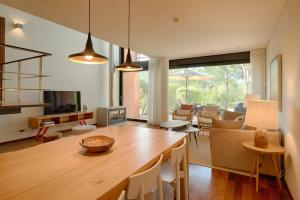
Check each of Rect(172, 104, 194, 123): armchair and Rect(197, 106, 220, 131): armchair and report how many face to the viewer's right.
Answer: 0

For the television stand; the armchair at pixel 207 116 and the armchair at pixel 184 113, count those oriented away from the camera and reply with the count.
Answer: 0

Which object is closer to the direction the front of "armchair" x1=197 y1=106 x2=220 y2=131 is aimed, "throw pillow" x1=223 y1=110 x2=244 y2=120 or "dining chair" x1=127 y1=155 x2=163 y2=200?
the dining chair

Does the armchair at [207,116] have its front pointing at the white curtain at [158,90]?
no

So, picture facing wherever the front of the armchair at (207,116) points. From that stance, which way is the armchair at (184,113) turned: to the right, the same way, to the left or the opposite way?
the same way

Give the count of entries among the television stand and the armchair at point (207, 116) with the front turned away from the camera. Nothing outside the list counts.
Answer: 0

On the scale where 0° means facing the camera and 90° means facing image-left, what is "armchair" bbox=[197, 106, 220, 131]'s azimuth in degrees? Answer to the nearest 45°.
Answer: approximately 45°

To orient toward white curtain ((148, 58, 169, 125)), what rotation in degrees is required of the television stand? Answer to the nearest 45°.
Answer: approximately 45° to its left

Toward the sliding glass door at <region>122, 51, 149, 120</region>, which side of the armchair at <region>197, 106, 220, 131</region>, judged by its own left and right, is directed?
right

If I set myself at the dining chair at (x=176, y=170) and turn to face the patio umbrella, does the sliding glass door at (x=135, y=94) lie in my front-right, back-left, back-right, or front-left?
front-left

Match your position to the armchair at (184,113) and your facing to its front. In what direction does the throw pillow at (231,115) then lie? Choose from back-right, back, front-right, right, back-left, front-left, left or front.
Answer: left

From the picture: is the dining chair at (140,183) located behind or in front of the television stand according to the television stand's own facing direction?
in front

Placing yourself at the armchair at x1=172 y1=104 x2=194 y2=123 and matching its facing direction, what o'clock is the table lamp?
The table lamp is roughly at 10 o'clock from the armchair.

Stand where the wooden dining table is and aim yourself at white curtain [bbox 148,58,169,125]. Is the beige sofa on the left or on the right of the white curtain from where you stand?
right

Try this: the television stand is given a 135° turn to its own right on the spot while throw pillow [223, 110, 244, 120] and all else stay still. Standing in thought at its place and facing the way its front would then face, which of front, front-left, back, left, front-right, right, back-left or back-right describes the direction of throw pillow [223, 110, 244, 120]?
back-left

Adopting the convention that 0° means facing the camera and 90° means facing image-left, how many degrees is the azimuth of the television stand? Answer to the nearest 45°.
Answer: approximately 315°

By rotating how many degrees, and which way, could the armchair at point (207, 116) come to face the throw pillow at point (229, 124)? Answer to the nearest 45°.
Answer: approximately 45° to its left

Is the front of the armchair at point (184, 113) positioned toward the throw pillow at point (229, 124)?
no

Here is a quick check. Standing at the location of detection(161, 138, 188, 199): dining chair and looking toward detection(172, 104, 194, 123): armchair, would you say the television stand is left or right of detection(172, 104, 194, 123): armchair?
left
